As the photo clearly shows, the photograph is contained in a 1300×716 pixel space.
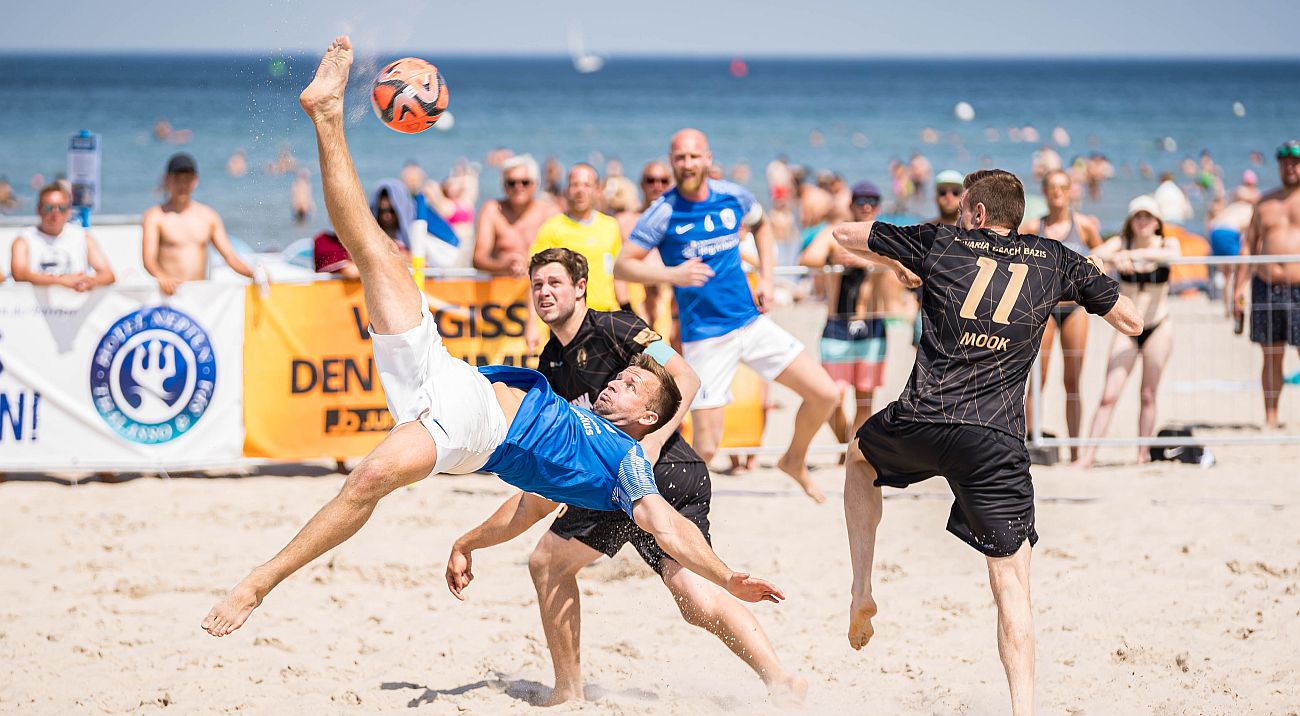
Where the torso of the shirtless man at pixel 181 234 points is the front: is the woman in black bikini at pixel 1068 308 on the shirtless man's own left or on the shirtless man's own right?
on the shirtless man's own left

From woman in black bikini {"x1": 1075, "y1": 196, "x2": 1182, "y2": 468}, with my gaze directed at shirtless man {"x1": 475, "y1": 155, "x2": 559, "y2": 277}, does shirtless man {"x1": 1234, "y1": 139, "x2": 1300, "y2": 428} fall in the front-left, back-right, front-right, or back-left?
back-right

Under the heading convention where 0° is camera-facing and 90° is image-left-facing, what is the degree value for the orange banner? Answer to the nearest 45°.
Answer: approximately 0°

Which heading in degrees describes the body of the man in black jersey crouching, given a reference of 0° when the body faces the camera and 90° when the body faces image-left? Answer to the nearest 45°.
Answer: approximately 45°

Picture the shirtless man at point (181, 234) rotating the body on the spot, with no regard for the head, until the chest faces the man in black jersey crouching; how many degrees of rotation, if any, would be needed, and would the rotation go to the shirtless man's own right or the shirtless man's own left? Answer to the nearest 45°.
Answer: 0° — they already face them
